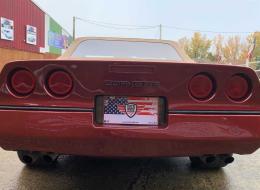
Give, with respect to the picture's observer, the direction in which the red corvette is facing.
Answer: facing away from the viewer
